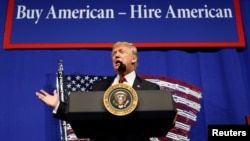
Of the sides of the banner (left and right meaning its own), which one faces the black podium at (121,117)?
front

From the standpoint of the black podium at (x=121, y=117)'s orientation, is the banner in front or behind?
behind

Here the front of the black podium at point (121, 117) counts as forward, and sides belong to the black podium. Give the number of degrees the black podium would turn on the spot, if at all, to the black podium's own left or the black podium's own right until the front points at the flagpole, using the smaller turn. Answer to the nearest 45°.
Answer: approximately 180°

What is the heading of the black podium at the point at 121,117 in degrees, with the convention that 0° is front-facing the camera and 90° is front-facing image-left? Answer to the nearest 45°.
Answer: approximately 0°

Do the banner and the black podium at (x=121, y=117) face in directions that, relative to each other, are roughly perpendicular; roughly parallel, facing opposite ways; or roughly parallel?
roughly parallel

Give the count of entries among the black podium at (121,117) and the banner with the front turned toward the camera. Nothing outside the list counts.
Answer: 2

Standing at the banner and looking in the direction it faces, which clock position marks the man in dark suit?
The man in dark suit is roughly at 12 o'clock from the banner.

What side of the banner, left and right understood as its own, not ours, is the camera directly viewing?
front
